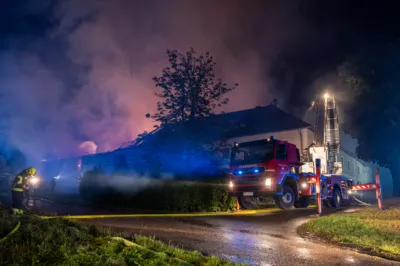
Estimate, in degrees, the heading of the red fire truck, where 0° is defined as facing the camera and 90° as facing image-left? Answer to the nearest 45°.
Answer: approximately 45°

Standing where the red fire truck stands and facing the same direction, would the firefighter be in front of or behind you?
in front

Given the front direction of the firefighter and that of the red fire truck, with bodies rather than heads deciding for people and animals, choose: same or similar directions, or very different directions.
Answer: very different directions

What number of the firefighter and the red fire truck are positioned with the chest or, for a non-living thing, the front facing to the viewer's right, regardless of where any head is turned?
1

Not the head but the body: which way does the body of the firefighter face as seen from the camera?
to the viewer's right

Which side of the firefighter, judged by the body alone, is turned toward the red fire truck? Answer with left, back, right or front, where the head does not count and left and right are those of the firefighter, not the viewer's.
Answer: front
